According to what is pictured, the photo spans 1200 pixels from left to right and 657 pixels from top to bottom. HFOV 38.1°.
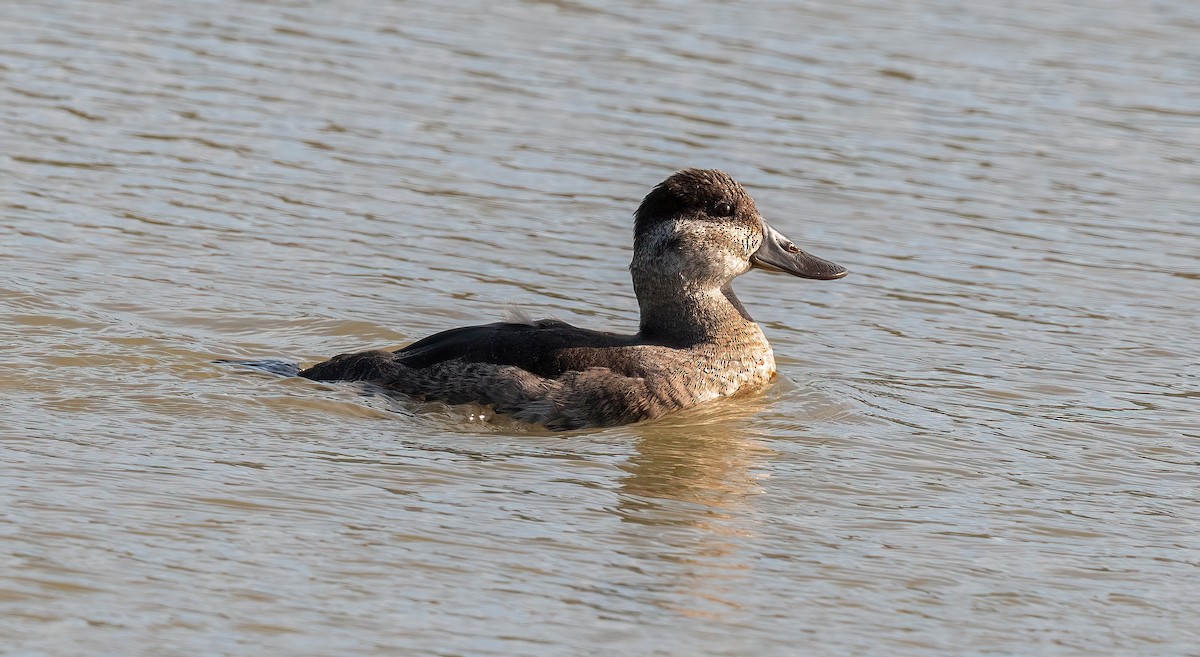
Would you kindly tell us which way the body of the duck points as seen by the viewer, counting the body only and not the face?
to the viewer's right
